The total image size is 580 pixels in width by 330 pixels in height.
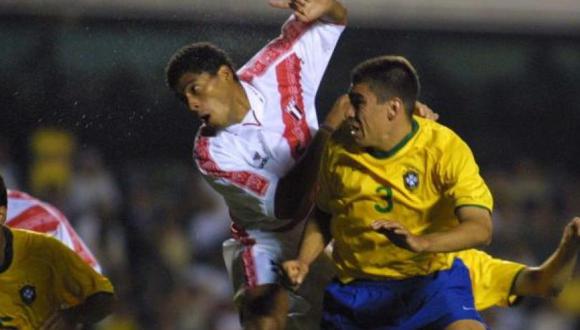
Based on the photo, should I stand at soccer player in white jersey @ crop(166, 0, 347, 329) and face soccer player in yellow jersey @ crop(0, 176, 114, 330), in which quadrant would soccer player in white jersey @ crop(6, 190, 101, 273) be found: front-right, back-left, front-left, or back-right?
front-right

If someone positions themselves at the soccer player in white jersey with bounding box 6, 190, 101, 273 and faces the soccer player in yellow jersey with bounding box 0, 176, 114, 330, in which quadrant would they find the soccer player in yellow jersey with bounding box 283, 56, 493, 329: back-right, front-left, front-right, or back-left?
front-left

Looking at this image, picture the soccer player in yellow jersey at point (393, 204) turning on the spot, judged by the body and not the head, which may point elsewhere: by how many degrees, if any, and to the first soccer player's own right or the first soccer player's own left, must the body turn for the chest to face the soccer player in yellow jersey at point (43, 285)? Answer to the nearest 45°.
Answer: approximately 45° to the first soccer player's own right

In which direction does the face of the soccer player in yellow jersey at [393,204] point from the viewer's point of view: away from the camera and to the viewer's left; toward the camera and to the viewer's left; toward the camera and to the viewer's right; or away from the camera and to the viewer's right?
toward the camera and to the viewer's left

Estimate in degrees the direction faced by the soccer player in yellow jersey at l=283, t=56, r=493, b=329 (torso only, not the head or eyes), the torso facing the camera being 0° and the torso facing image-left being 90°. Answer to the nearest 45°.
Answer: approximately 45°

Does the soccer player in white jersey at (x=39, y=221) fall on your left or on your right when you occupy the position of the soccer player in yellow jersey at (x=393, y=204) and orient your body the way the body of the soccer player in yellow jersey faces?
on your right

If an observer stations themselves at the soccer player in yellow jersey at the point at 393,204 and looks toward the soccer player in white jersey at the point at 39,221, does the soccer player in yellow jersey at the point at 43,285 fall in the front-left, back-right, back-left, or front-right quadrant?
front-left

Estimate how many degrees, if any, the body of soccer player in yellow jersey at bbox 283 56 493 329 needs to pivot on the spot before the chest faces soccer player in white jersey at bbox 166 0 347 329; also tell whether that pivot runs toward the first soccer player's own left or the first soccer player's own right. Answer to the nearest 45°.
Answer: approximately 90° to the first soccer player's own right
